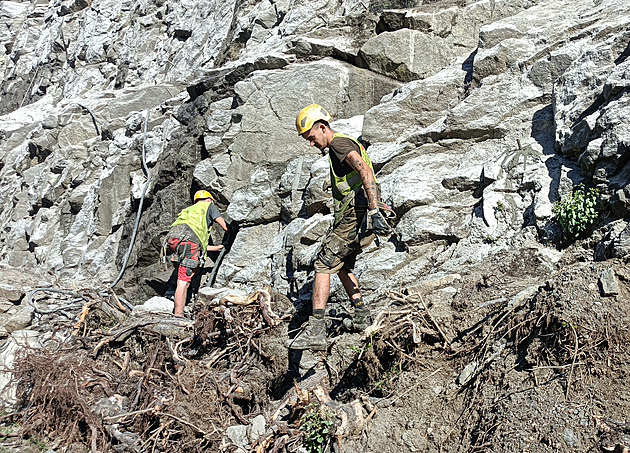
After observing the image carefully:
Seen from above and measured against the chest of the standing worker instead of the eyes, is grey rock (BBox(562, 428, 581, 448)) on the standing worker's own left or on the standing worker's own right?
on the standing worker's own left

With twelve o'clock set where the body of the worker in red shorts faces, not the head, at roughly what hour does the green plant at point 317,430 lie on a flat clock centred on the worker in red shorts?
The green plant is roughly at 4 o'clock from the worker in red shorts.

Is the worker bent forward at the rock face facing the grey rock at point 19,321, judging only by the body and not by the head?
no

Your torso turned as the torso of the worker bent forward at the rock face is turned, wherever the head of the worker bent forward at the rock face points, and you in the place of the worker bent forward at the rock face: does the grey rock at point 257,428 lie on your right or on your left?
on your right

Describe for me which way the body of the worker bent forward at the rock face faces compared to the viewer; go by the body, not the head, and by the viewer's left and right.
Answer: facing away from the viewer and to the right of the viewer

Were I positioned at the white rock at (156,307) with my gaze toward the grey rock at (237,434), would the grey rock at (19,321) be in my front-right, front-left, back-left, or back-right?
back-right

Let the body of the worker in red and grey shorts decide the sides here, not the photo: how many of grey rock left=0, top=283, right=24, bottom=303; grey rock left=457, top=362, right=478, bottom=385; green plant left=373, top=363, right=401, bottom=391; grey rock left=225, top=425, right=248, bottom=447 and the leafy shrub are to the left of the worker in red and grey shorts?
1
